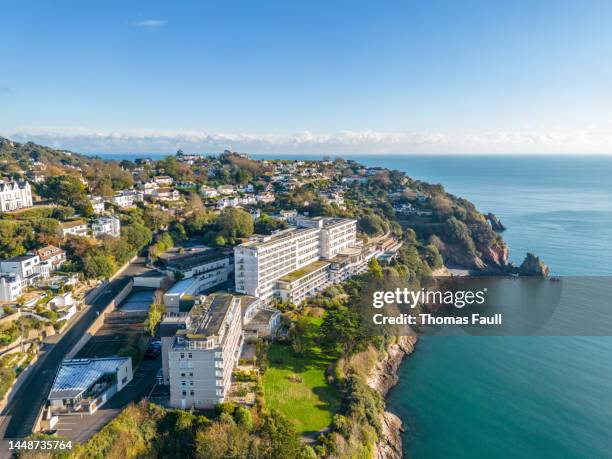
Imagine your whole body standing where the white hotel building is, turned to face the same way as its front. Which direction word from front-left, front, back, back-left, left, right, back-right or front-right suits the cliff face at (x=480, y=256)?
left

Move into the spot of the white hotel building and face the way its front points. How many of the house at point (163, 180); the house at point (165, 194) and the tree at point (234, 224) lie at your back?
3

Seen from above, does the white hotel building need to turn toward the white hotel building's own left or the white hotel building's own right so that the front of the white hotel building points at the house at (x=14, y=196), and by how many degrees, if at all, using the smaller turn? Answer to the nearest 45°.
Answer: approximately 135° to the white hotel building's own right

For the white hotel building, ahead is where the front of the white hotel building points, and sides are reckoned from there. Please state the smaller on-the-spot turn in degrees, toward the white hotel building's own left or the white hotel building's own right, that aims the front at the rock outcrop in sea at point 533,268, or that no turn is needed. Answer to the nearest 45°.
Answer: approximately 90° to the white hotel building's own left
